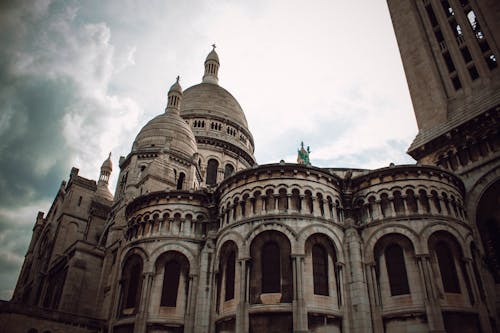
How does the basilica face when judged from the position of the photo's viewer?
facing away from the viewer and to the left of the viewer
